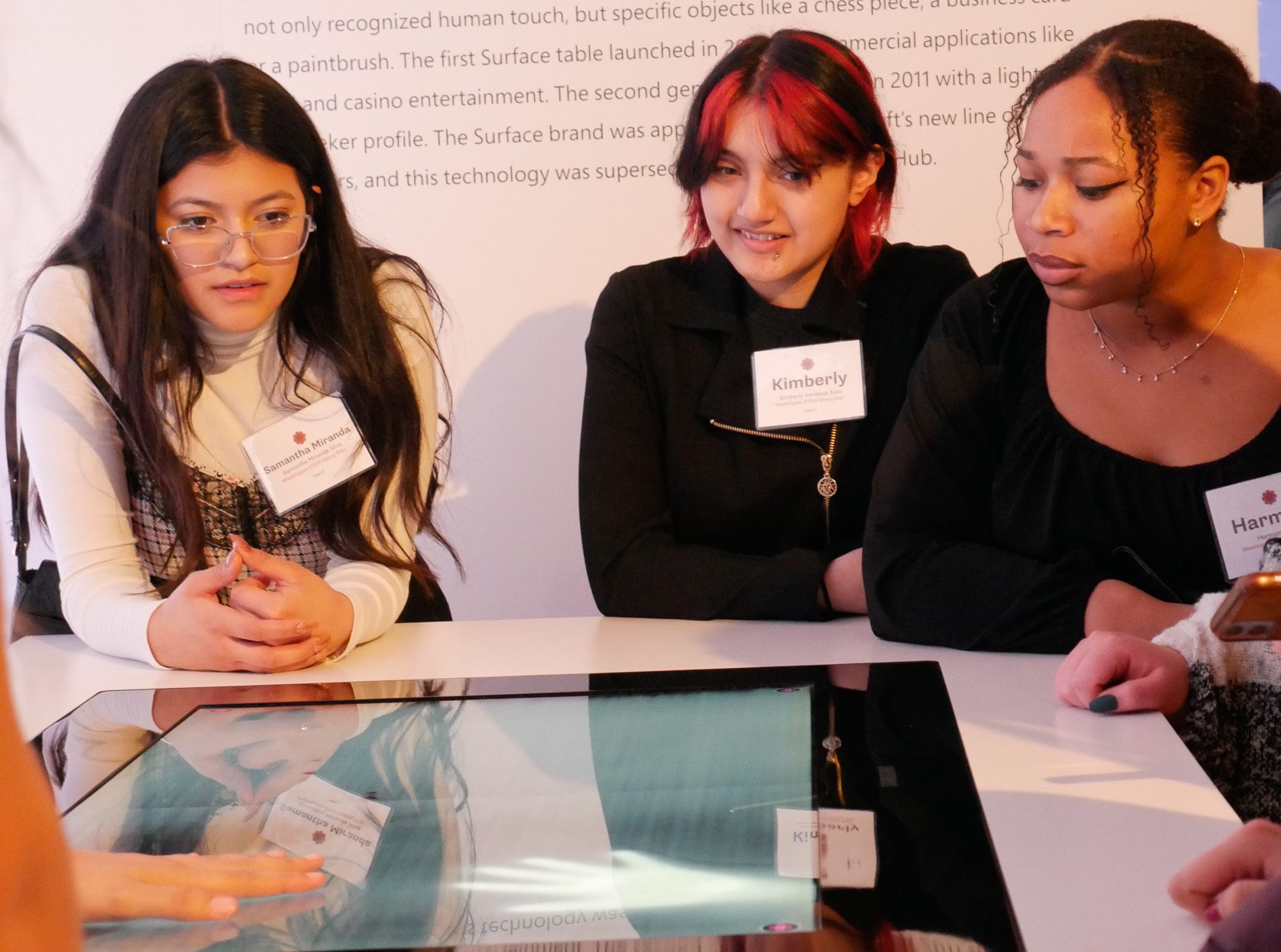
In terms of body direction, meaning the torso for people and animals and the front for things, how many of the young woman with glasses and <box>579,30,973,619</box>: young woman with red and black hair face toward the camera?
2

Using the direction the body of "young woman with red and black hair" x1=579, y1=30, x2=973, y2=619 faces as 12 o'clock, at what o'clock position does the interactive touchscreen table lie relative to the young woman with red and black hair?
The interactive touchscreen table is roughly at 12 o'clock from the young woman with red and black hair.

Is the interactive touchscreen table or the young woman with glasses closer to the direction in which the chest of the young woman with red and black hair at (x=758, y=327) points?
the interactive touchscreen table

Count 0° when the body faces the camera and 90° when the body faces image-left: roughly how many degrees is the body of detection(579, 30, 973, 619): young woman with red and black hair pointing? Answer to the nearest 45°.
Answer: approximately 0°

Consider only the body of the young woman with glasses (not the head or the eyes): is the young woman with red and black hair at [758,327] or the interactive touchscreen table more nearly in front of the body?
the interactive touchscreen table

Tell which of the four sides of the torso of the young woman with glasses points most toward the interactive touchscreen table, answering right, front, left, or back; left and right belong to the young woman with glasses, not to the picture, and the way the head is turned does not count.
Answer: front

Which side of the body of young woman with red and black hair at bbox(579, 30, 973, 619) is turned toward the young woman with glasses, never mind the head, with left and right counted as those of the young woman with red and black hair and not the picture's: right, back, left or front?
right

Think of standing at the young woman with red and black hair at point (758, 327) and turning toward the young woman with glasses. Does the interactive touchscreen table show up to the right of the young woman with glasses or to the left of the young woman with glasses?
left

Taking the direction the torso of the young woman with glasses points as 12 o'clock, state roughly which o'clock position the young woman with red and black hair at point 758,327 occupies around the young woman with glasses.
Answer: The young woman with red and black hair is roughly at 9 o'clock from the young woman with glasses.
